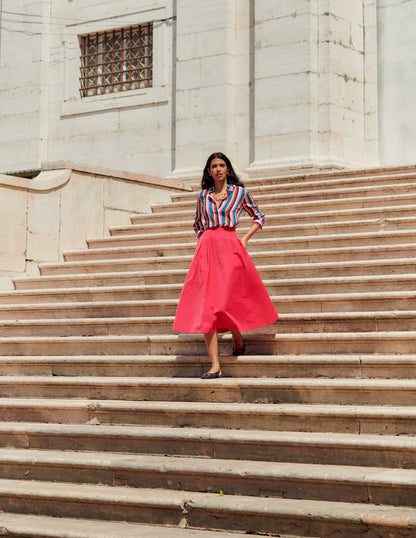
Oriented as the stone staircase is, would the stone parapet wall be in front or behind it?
behind

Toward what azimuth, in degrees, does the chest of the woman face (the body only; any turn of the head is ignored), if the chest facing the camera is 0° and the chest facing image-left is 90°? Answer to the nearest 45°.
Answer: approximately 0°

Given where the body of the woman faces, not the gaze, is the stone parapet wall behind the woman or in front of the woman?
behind
